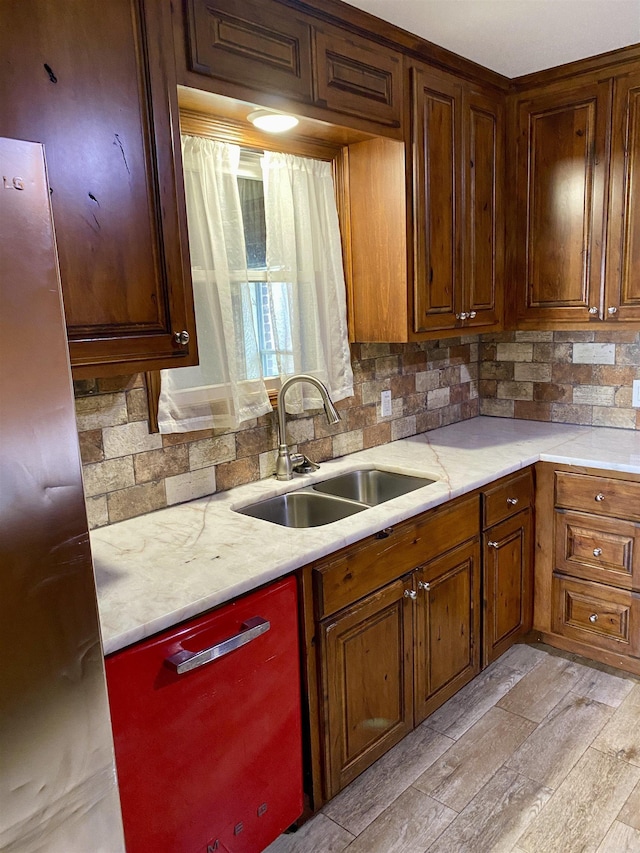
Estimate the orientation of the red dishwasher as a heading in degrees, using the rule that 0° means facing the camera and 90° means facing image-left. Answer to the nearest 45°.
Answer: approximately 315°

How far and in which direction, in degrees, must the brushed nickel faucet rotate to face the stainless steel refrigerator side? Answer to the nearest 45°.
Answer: approximately 45° to its right

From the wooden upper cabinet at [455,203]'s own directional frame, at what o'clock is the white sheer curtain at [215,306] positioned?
The white sheer curtain is roughly at 3 o'clock from the wooden upper cabinet.
